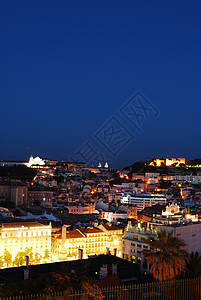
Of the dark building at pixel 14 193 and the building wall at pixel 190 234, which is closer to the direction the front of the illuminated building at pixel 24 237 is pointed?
the building wall

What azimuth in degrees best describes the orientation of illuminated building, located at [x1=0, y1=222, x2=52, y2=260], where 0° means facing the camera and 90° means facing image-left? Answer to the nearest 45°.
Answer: approximately 0°

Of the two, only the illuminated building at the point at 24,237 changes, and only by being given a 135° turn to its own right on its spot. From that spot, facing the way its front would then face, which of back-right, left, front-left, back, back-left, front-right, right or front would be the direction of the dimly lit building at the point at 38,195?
front-right

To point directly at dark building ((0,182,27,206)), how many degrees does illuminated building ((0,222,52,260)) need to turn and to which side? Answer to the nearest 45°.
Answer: approximately 180°

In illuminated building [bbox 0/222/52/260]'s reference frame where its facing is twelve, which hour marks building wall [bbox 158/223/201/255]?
The building wall is roughly at 10 o'clock from the illuminated building.

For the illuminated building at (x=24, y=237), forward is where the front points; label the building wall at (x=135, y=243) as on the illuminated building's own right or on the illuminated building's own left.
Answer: on the illuminated building's own left

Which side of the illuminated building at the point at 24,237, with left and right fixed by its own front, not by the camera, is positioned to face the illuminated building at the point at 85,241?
left
